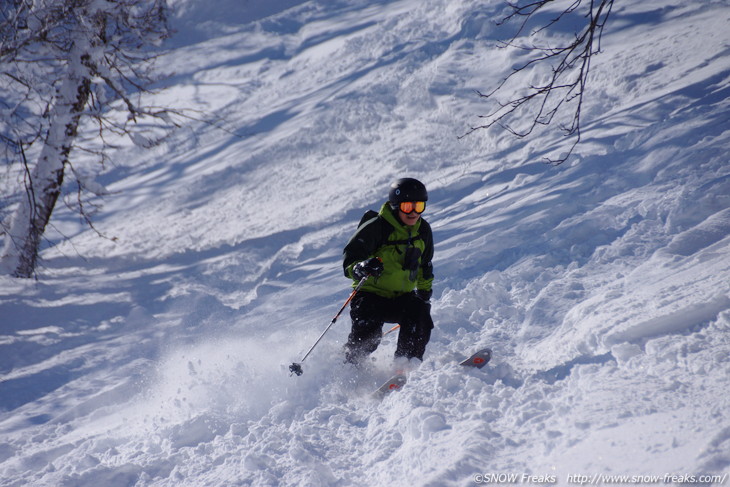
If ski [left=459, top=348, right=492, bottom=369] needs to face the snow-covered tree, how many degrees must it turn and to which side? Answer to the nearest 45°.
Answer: approximately 180°

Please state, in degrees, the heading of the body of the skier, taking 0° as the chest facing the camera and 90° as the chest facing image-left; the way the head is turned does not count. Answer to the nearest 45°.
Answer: approximately 315°

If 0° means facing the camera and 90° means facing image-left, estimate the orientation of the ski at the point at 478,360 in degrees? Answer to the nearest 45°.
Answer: approximately 315°

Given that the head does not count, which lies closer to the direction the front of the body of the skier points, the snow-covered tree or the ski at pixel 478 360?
the ski

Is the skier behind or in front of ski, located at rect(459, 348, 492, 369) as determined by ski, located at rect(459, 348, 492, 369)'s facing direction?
behind
